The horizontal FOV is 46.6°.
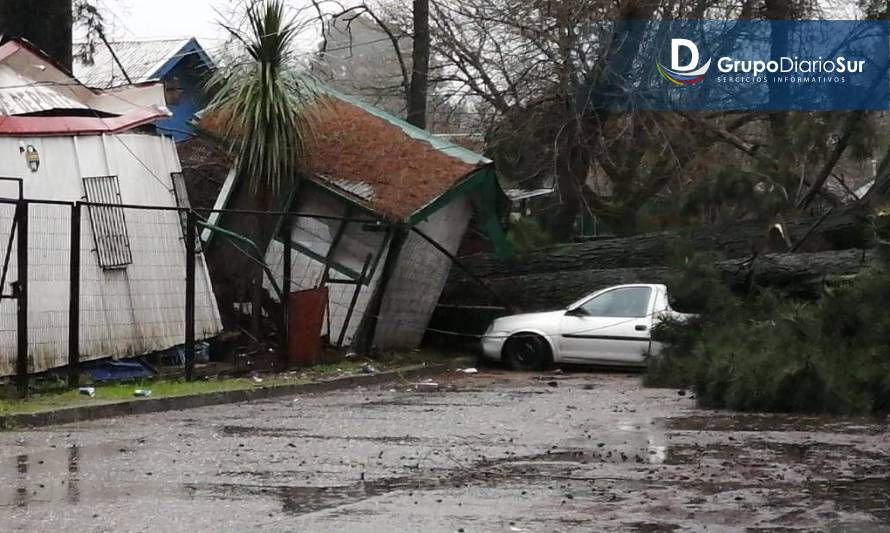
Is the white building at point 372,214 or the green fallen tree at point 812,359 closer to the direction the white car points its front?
the white building

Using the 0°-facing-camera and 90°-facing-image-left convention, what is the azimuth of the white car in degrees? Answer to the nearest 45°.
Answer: approximately 90°

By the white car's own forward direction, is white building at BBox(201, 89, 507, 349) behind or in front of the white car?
in front

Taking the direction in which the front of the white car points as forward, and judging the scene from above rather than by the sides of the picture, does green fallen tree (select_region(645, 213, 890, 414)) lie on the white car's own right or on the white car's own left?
on the white car's own left

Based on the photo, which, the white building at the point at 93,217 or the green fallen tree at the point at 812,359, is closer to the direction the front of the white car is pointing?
the white building

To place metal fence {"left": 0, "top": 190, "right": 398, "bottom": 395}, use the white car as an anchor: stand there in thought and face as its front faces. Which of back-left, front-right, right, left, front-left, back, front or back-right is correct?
front-left

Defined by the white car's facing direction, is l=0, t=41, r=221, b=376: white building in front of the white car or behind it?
in front

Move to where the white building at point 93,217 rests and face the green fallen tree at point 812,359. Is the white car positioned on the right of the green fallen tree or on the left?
left
